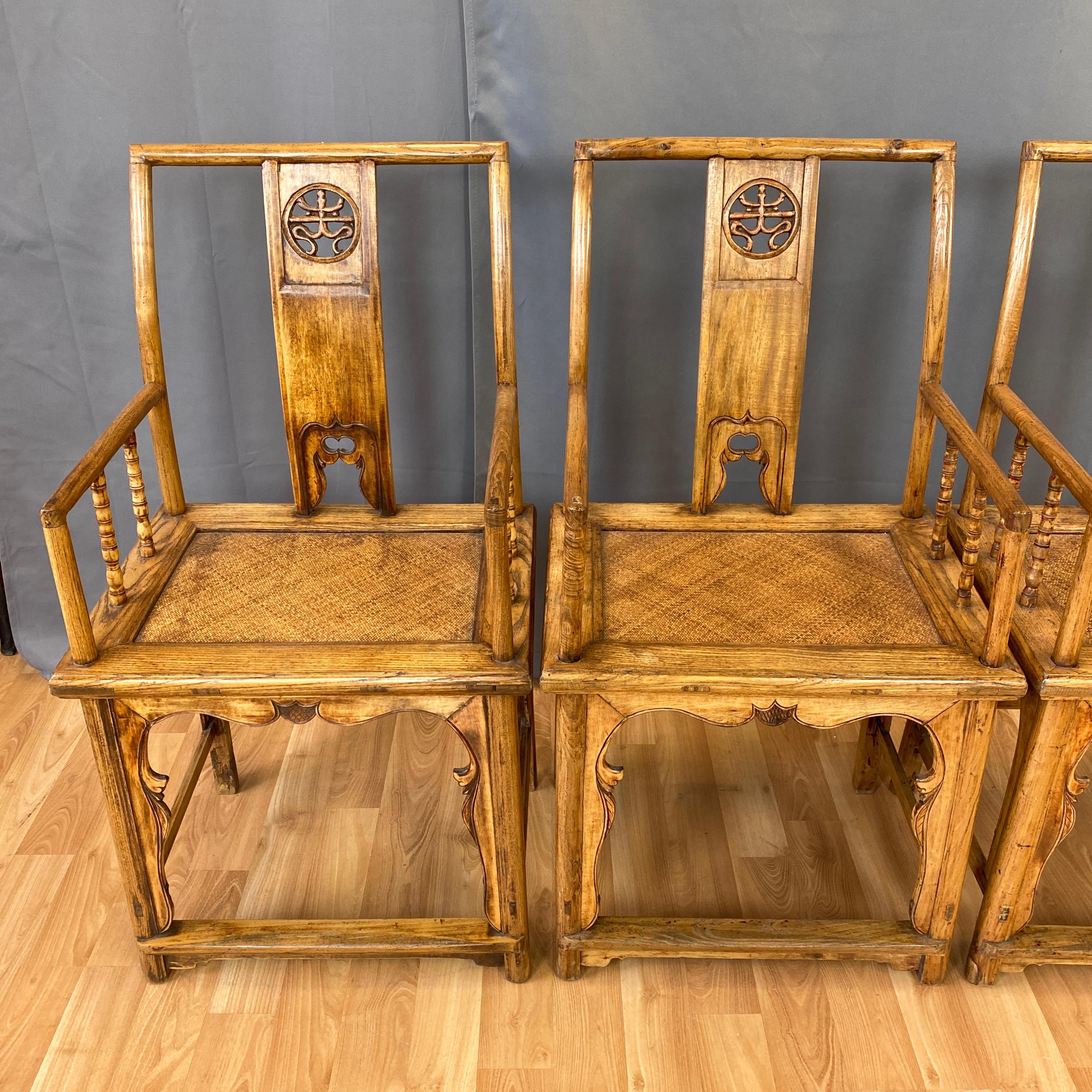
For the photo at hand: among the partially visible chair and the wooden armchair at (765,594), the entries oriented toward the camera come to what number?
2

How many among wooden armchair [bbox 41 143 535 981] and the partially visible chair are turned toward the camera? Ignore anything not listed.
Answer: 2

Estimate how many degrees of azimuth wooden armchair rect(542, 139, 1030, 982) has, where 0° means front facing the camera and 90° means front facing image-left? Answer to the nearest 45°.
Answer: approximately 0°

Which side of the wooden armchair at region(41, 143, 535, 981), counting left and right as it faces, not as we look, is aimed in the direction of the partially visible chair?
left

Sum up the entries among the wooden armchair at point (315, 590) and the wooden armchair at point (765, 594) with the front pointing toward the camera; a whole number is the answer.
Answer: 2
